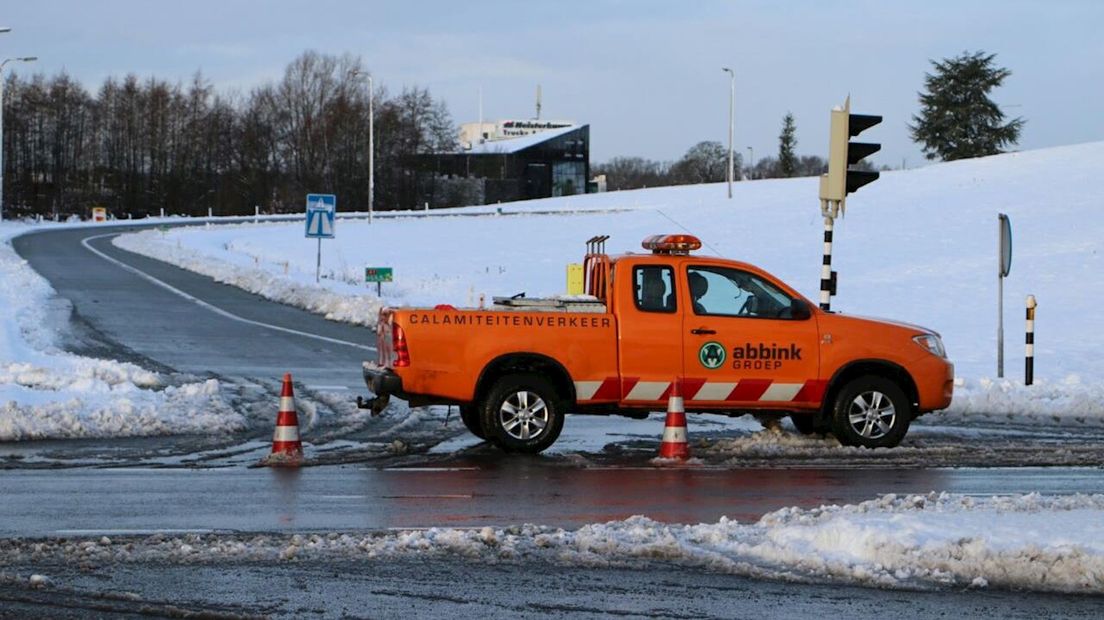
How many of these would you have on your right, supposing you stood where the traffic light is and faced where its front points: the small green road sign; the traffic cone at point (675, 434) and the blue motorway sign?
1

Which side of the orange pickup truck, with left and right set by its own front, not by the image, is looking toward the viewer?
right

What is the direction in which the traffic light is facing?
to the viewer's right

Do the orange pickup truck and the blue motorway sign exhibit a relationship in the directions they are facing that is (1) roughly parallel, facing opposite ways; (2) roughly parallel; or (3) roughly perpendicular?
roughly perpendicular

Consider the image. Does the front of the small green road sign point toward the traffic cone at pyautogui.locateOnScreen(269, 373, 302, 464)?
yes

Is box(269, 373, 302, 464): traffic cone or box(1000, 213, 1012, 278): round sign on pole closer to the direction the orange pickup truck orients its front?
the round sign on pole

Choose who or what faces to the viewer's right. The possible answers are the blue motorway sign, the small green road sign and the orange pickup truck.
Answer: the orange pickup truck
